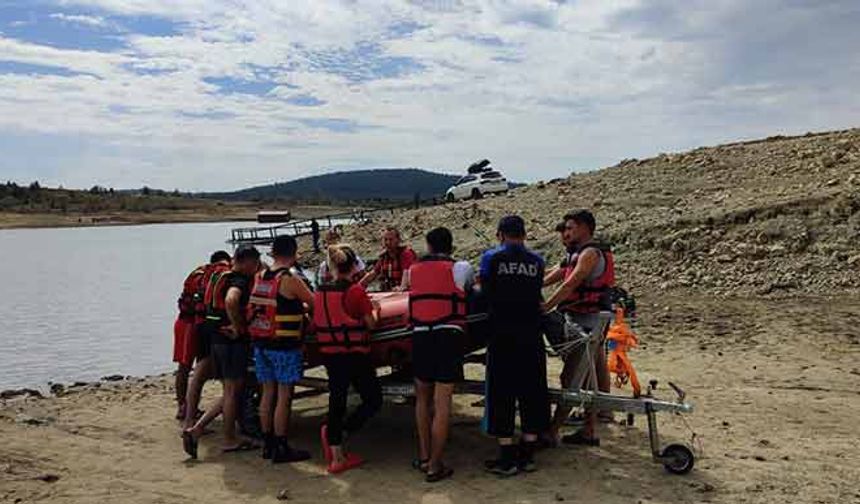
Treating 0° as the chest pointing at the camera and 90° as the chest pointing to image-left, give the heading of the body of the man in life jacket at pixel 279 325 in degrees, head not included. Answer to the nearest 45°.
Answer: approximately 225°

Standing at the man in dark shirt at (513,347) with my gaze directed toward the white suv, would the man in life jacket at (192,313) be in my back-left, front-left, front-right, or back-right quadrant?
front-left

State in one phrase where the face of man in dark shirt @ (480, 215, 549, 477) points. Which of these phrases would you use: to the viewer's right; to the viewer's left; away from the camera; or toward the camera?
away from the camera

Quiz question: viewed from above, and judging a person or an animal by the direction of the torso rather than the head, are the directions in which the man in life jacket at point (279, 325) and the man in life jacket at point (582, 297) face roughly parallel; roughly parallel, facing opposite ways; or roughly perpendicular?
roughly perpendicular

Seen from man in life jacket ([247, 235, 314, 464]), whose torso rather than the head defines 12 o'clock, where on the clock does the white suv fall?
The white suv is roughly at 11 o'clock from the man in life jacket.

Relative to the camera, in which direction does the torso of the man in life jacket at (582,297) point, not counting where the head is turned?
to the viewer's left

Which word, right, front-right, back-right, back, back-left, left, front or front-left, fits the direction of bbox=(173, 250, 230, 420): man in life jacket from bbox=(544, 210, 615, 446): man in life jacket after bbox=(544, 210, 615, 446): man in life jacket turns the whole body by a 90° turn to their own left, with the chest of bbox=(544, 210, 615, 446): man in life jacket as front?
right

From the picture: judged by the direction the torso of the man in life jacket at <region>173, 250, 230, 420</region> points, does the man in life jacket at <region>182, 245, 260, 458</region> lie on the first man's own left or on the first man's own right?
on the first man's own right

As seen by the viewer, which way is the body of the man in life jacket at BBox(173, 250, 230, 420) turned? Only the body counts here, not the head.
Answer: to the viewer's right

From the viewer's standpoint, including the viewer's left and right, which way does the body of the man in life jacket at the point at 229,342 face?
facing away from the viewer and to the right of the viewer

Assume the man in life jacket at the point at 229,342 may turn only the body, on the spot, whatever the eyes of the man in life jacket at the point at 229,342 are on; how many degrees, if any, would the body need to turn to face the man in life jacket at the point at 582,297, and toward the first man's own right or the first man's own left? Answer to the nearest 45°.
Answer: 0° — they already face them

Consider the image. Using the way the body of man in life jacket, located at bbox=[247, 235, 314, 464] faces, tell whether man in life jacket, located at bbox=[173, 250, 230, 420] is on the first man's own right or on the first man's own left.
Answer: on the first man's own left

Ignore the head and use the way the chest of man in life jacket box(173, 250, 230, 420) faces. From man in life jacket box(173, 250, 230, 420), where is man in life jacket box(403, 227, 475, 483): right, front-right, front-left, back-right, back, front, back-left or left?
front-right

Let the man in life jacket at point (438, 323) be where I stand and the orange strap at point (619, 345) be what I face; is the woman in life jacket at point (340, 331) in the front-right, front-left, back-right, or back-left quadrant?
back-left

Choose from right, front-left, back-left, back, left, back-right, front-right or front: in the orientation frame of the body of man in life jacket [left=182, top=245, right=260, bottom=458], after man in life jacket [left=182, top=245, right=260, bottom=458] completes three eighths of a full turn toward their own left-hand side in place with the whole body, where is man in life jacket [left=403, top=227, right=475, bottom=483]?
back-left

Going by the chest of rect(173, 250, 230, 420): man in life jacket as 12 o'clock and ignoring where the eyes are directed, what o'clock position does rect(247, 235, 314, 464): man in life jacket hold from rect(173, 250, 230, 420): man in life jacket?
rect(247, 235, 314, 464): man in life jacket is roughly at 2 o'clock from rect(173, 250, 230, 420): man in life jacket.

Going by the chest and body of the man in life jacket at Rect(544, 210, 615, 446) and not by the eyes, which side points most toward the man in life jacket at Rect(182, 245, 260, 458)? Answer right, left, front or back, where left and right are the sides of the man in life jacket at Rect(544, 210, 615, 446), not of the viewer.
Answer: front

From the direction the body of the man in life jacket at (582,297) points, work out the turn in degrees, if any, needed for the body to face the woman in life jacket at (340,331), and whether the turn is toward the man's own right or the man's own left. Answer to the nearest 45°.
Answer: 0° — they already face them
